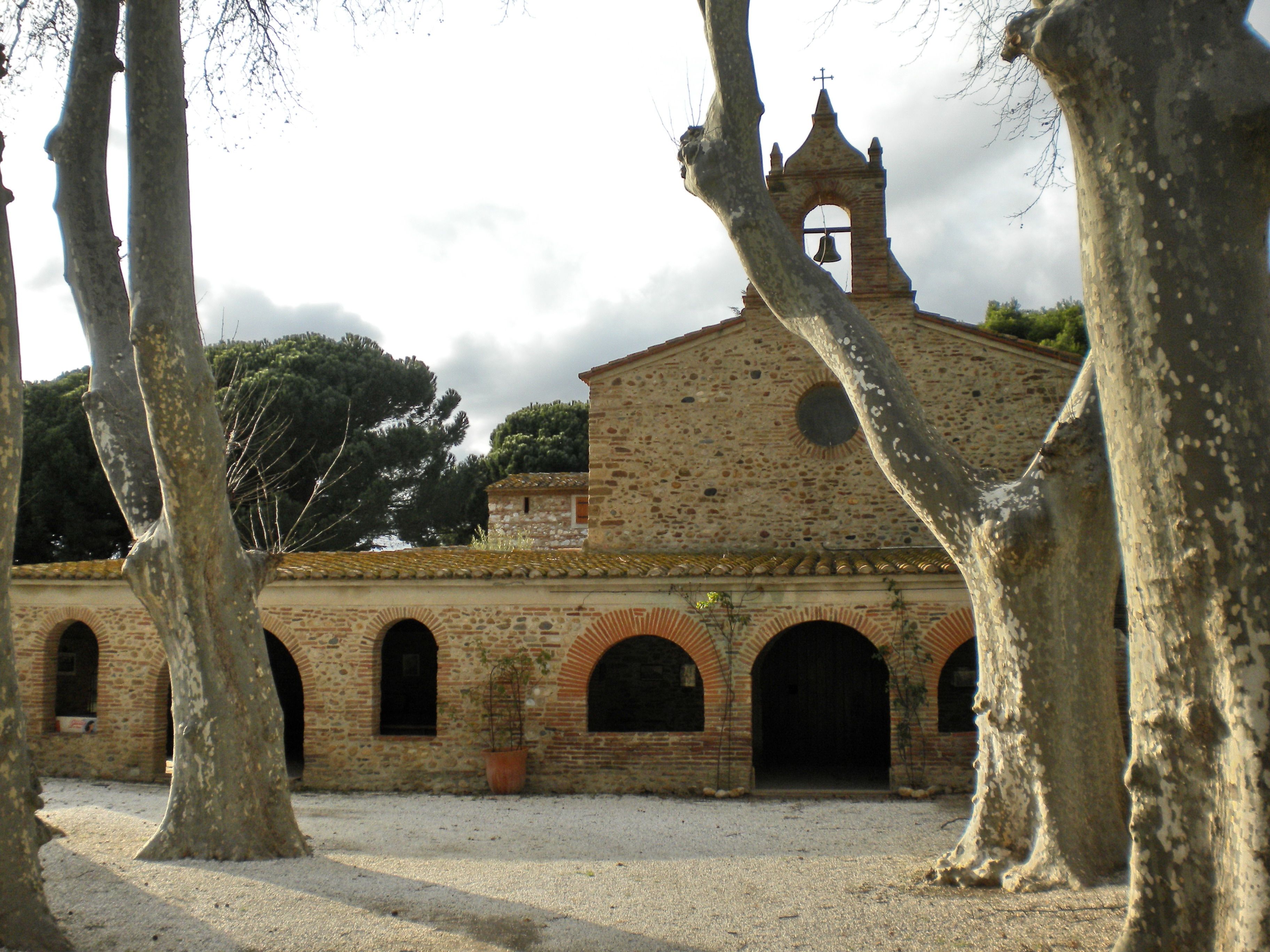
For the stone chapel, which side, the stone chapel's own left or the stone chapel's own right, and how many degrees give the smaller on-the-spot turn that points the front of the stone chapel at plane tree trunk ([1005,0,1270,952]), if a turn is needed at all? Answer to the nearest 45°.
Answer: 0° — it already faces it

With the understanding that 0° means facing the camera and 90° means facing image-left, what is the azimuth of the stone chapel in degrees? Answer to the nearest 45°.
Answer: approximately 0°

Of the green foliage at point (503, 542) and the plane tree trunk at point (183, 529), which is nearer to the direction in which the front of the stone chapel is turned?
the plane tree trunk

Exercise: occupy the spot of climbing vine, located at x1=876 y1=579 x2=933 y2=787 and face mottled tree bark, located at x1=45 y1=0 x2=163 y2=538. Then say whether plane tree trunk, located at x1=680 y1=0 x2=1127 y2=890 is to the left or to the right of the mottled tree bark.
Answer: left

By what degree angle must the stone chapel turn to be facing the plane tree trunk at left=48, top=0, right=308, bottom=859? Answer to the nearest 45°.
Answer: approximately 45° to its right
